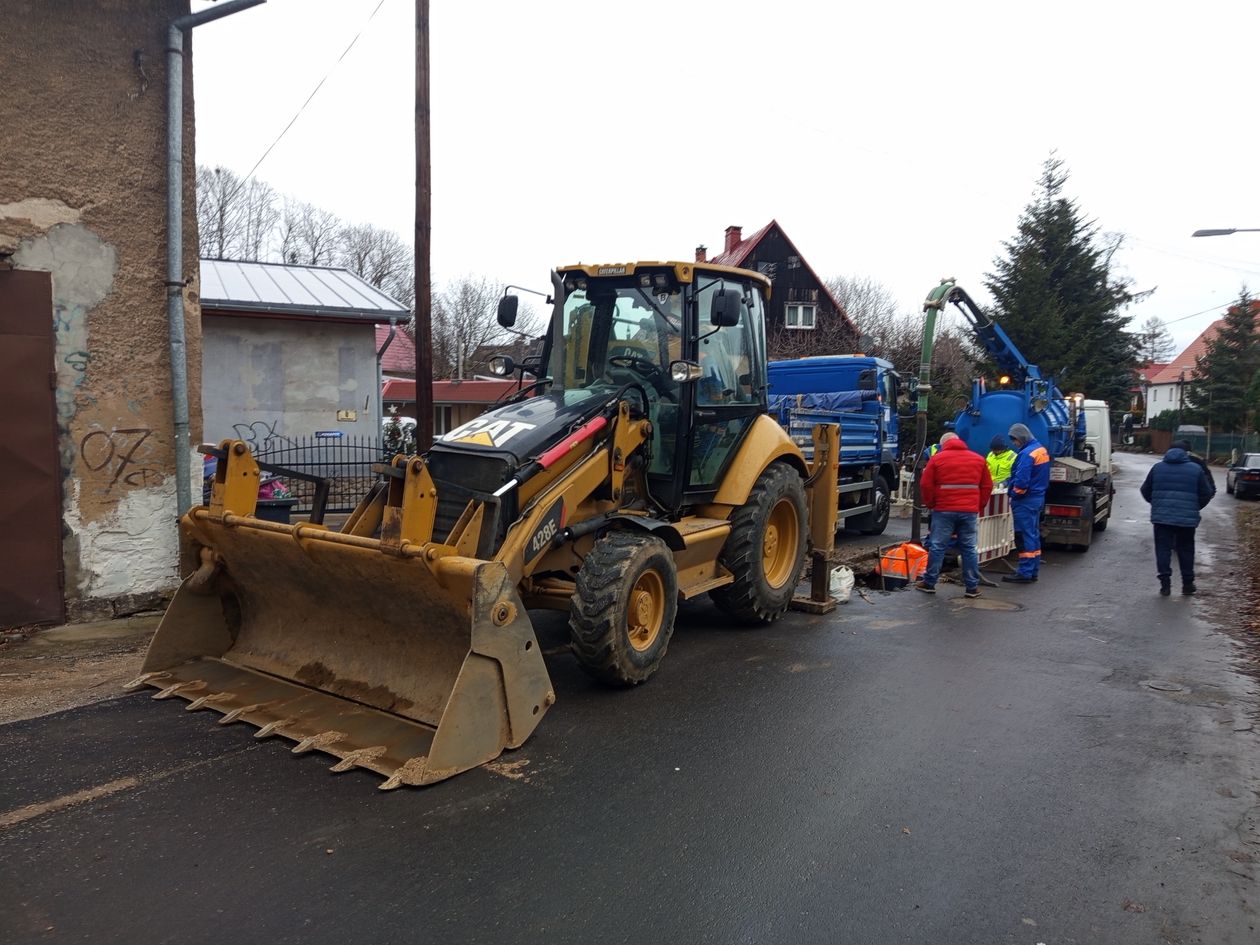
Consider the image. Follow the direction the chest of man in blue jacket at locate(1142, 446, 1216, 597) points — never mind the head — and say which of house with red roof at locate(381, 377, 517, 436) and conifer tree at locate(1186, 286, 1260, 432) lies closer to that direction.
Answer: the conifer tree

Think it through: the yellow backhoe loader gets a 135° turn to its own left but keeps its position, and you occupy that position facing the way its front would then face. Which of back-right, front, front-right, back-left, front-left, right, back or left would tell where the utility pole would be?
left

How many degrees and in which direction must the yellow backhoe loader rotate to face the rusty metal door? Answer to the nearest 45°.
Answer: approximately 90° to its right

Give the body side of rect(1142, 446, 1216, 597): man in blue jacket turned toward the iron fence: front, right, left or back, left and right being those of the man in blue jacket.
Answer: left

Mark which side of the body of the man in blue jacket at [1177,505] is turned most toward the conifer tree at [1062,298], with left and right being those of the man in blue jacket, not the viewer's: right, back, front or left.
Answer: front

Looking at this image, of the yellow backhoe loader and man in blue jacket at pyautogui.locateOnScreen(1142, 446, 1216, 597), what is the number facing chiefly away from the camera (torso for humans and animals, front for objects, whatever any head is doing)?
1

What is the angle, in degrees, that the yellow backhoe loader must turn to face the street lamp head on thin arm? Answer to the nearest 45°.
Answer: approximately 180°

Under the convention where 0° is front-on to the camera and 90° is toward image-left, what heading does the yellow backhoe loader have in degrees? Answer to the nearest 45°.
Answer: approximately 45°

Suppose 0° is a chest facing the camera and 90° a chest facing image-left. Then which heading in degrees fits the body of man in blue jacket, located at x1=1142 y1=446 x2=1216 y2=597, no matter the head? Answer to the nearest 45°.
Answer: approximately 180°

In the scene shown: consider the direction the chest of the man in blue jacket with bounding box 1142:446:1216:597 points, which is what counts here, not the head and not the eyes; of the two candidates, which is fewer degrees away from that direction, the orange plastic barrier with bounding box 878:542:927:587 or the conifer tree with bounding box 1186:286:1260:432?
the conifer tree

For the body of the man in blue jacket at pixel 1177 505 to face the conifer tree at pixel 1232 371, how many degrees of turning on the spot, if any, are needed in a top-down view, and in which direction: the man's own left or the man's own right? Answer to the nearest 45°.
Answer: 0° — they already face it

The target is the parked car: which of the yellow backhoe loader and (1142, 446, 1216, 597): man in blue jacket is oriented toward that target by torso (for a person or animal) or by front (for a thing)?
the man in blue jacket

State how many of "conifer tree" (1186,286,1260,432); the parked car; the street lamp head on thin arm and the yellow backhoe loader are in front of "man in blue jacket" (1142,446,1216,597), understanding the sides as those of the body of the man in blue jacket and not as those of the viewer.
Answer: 3

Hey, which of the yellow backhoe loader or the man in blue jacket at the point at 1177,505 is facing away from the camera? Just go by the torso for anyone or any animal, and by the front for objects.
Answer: the man in blue jacket

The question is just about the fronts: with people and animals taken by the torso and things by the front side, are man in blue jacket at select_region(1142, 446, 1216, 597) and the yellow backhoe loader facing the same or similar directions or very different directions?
very different directions
